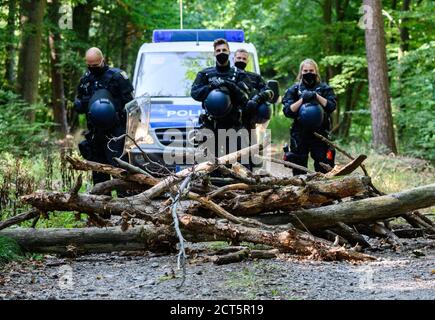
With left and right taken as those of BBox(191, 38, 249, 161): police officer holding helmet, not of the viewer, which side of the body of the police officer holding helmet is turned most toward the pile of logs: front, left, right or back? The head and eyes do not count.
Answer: front

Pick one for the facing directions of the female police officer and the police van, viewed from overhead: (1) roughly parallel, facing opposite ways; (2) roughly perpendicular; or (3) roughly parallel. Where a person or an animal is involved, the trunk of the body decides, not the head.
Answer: roughly parallel

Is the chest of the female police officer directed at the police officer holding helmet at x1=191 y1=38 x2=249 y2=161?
no

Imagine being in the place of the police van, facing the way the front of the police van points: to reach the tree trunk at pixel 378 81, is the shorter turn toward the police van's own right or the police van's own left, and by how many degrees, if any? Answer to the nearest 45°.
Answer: approximately 135° to the police van's own left

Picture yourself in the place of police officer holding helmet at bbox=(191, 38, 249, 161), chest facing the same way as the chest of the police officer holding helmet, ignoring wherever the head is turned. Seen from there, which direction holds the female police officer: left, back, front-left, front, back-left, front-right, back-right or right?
left

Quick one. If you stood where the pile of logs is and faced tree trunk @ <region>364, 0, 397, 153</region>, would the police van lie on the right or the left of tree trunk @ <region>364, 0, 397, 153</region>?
left

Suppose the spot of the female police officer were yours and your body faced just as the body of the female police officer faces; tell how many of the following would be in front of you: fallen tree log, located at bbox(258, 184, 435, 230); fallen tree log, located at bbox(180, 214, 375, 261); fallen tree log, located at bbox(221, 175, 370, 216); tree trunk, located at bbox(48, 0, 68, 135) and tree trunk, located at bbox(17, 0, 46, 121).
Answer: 3

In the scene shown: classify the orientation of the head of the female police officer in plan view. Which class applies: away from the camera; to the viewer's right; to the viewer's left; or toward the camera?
toward the camera

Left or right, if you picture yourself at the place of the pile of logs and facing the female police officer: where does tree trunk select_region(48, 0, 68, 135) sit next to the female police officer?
left

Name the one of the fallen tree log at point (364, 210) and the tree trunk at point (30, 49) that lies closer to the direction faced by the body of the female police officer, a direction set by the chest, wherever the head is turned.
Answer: the fallen tree log

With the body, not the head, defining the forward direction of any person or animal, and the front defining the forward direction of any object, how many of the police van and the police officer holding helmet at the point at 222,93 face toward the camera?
2

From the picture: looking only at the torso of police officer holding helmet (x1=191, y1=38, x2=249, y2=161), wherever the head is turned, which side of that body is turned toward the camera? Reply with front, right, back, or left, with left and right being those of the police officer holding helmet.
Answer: front

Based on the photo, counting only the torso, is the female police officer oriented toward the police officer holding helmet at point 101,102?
no

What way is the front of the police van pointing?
toward the camera

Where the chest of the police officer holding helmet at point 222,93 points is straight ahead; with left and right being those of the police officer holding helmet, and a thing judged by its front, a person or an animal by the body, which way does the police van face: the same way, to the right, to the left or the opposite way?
the same way

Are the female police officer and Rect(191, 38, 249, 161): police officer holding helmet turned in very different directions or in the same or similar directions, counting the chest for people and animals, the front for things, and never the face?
same or similar directions

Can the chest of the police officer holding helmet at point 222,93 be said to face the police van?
no

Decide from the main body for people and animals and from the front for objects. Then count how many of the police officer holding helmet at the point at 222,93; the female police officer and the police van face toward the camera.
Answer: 3

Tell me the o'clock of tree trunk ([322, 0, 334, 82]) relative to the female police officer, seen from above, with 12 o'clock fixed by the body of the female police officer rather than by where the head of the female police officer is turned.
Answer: The tree trunk is roughly at 6 o'clock from the female police officer.
